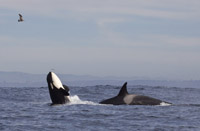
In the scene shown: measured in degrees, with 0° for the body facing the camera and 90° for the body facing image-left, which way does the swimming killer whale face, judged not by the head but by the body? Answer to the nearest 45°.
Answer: approximately 90°
